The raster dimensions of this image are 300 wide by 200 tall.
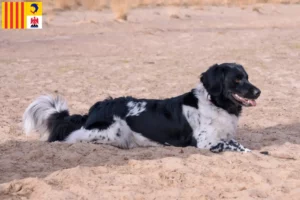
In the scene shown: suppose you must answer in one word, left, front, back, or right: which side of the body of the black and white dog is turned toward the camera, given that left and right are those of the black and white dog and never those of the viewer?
right
